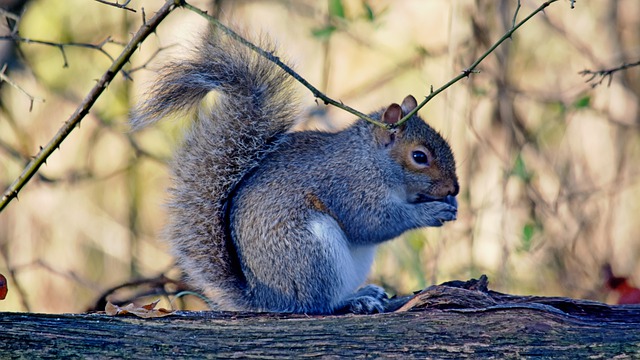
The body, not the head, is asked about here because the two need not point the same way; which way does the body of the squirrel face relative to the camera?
to the viewer's right

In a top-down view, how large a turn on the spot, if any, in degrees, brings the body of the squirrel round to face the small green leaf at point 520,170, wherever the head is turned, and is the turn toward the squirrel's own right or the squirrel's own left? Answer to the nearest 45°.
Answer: approximately 45° to the squirrel's own left
